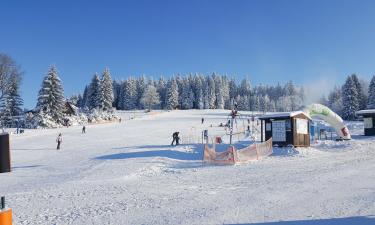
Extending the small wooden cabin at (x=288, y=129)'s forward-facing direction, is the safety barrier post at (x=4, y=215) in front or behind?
in front

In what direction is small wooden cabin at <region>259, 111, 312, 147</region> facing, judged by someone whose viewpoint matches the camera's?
facing the viewer and to the left of the viewer

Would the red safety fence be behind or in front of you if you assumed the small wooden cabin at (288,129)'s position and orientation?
in front

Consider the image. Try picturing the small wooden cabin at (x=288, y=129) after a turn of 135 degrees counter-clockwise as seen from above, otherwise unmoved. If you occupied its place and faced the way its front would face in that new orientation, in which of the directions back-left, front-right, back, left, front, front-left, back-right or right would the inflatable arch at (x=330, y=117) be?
front-left
